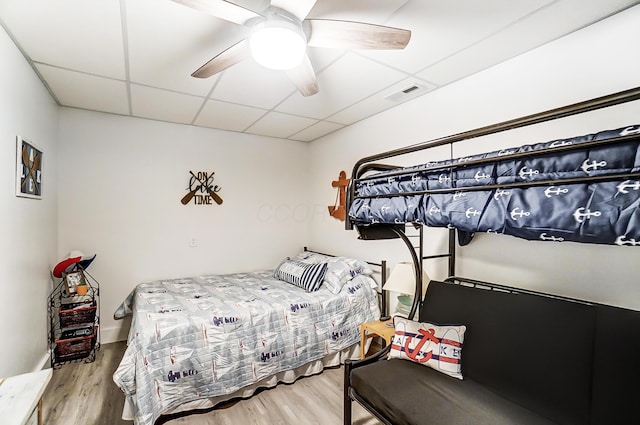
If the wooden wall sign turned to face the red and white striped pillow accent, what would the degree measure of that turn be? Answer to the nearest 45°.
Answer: approximately 45° to its left

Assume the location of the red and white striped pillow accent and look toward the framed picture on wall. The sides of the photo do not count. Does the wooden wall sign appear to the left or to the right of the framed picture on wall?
right

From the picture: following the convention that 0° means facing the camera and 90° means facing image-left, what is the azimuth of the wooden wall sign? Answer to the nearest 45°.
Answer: approximately 0°

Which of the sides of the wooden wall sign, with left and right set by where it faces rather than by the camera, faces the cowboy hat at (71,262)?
right

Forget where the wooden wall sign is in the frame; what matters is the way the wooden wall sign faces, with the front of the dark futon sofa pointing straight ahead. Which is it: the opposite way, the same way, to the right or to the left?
to the left

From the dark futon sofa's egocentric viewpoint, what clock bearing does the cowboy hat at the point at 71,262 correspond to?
The cowboy hat is roughly at 1 o'clock from the dark futon sofa.

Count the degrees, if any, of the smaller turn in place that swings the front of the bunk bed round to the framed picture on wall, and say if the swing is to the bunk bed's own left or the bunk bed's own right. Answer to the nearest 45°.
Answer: approximately 45° to the bunk bed's own right

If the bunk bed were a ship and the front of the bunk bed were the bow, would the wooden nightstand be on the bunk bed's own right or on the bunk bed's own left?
on the bunk bed's own right

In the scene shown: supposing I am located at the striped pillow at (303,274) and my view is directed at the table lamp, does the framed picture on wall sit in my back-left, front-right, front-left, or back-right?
back-right
